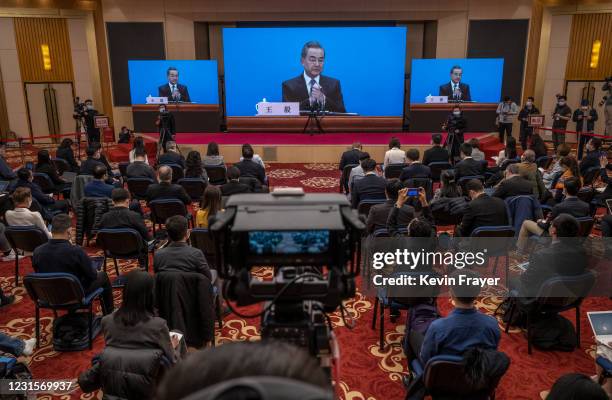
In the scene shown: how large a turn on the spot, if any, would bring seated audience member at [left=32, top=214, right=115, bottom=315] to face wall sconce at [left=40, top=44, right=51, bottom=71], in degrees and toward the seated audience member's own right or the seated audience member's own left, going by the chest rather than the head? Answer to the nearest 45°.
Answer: approximately 45° to the seated audience member's own left

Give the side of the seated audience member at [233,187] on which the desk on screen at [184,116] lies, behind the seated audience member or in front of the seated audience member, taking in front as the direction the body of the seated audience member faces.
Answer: in front

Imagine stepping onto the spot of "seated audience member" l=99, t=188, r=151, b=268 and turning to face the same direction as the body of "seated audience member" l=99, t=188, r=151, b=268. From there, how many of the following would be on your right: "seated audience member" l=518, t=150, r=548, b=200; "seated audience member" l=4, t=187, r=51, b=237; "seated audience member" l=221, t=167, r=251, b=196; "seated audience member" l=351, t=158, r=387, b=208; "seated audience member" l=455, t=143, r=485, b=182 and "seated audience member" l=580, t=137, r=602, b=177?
5

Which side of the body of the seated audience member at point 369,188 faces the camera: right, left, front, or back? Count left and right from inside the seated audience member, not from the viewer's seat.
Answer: back

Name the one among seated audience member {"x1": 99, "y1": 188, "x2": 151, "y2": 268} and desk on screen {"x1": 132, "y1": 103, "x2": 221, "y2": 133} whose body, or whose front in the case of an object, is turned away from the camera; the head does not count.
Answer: the seated audience member

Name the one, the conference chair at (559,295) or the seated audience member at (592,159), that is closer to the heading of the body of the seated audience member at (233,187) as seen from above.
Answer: the seated audience member

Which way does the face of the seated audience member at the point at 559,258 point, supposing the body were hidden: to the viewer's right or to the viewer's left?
to the viewer's left

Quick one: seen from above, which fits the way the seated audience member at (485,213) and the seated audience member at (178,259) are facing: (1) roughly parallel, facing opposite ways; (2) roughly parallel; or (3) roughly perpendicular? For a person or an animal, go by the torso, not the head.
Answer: roughly parallel

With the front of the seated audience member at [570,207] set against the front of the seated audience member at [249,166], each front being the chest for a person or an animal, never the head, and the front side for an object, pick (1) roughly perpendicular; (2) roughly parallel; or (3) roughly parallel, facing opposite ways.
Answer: roughly parallel

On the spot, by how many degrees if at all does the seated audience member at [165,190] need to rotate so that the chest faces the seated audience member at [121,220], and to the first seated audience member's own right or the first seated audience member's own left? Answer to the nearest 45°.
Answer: approximately 135° to the first seated audience member's own left

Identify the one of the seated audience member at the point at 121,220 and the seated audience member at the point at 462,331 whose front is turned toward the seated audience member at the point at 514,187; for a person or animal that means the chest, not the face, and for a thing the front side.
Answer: the seated audience member at the point at 462,331

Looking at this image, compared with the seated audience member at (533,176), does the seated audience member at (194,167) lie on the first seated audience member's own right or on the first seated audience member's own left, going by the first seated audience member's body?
on the first seated audience member's own left

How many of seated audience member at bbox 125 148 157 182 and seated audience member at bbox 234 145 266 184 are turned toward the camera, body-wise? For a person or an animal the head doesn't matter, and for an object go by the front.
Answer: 0

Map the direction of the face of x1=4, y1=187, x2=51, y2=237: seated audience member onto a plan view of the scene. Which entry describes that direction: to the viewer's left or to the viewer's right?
to the viewer's right

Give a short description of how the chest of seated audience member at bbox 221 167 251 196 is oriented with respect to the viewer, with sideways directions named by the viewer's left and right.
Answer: facing away from the viewer

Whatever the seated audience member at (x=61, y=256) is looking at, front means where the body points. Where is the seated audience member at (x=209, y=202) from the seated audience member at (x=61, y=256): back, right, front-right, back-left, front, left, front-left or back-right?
front-right

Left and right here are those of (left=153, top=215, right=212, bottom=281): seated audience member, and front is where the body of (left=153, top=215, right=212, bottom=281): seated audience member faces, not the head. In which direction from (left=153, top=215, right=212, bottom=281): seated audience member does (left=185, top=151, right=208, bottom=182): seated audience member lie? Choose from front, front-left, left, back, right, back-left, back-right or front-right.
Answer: front

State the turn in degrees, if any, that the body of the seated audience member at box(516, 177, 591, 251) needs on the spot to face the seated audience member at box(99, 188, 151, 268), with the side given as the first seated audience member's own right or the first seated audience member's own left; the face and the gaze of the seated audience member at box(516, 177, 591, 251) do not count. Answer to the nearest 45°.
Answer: approximately 90° to the first seated audience member's own left

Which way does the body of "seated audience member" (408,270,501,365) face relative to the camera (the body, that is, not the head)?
away from the camera
